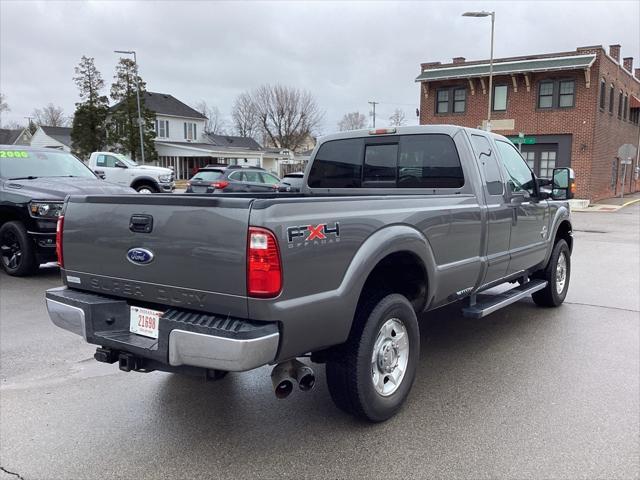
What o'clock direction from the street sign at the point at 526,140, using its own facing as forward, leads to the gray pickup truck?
The gray pickup truck is roughly at 12 o'clock from the street sign.

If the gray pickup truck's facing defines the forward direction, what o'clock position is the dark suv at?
The dark suv is roughly at 10 o'clock from the gray pickup truck.

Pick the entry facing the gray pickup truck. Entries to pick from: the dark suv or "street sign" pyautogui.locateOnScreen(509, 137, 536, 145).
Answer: the street sign

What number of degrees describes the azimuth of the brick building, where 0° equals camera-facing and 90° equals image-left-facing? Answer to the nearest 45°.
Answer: approximately 0°

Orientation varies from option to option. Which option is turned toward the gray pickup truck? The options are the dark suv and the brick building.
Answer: the brick building

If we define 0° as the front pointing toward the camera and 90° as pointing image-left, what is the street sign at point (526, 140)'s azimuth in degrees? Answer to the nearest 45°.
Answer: approximately 0°

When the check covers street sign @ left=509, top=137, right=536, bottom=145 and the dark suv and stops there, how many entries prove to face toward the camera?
1

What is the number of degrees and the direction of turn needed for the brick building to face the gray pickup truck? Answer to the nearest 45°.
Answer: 0° — it already faces it

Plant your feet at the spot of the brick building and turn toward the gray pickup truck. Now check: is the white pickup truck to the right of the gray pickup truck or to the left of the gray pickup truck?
right

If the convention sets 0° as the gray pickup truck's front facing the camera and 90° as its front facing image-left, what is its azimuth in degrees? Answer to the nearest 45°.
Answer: approximately 225°

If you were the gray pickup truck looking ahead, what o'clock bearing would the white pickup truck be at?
The white pickup truck is roughly at 10 o'clock from the gray pickup truck.

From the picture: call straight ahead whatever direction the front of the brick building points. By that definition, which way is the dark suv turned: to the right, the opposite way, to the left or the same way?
the opposite way
